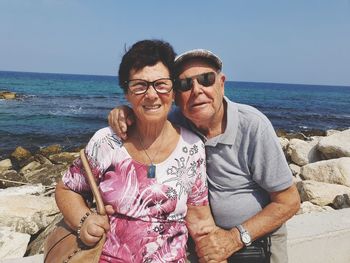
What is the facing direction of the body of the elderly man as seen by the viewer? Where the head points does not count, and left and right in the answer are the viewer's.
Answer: facing the viewer and to the left of the viewer

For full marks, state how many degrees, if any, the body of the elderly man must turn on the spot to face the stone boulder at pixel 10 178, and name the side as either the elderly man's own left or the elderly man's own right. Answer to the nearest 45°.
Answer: approximately 90° to the elderly man's own right

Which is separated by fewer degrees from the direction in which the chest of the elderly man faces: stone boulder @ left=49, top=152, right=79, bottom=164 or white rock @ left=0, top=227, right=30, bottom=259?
the white rock

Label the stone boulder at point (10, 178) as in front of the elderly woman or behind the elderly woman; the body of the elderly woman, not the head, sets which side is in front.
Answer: behind

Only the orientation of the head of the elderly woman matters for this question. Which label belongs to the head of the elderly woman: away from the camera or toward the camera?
toward the camera

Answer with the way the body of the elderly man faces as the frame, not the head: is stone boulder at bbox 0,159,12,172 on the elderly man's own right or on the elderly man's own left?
on the elderly man's own right

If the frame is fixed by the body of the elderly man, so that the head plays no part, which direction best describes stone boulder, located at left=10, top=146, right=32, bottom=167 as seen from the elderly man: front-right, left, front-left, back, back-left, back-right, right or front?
right

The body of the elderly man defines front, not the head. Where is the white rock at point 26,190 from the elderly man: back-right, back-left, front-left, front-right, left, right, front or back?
right

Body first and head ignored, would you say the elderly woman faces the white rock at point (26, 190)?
no

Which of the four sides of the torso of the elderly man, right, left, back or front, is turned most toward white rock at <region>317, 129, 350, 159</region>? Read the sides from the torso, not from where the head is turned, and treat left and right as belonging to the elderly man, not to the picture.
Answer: back

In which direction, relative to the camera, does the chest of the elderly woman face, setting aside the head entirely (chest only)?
toward the camera

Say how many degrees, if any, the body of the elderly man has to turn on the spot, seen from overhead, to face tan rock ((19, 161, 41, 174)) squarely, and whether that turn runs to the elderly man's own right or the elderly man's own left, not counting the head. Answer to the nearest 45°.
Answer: approximately 90° to the elderly man's own right

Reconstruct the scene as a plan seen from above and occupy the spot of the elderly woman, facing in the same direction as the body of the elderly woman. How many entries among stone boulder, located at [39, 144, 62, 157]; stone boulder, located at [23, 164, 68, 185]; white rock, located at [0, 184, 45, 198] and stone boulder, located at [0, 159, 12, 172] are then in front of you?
0

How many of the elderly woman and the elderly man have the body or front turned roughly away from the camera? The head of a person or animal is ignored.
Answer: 0
